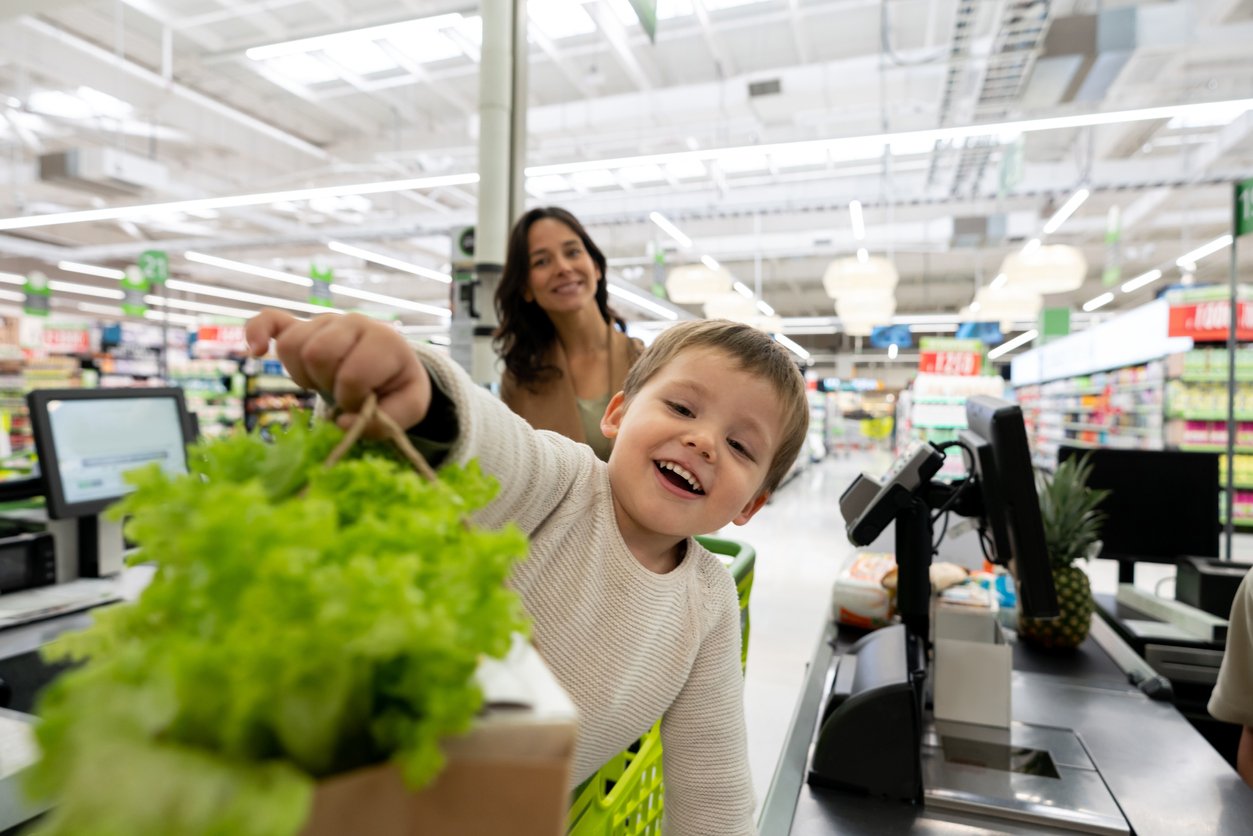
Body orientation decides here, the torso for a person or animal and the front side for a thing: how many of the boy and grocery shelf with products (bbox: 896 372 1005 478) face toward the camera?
2

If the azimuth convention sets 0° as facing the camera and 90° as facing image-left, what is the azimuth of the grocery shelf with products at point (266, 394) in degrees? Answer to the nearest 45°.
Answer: approximately 0°

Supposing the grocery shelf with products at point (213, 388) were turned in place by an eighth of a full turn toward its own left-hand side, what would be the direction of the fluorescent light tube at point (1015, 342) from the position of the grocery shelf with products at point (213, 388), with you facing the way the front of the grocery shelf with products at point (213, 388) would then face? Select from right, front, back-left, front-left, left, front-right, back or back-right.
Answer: front-left

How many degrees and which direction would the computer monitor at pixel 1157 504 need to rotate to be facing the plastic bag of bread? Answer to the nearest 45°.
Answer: approximately 45° to its right

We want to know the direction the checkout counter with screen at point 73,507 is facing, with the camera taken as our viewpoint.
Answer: facing the viewer and to the right of the viewer

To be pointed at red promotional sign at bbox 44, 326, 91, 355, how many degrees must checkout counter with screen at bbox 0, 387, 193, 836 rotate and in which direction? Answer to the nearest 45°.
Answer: approximately 135° to its left

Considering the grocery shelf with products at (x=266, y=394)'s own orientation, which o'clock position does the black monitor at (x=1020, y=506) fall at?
The black monitor is roughly at 12 o'clock from the grocery shelf with products.

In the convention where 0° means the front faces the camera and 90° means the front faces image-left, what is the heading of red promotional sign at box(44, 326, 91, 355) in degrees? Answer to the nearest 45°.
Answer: approximately 0°

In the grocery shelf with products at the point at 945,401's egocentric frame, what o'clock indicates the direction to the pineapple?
The pineapple is roughly at 12 o'clock from the grocery shelf with products.
